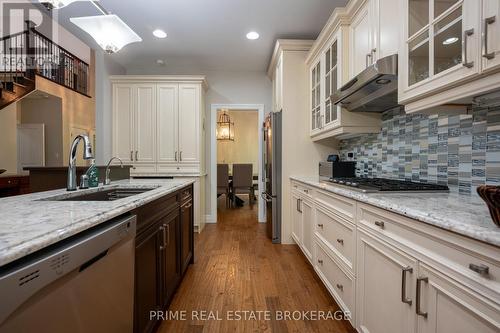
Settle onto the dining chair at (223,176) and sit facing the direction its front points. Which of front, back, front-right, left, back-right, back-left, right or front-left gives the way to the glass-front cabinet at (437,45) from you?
back

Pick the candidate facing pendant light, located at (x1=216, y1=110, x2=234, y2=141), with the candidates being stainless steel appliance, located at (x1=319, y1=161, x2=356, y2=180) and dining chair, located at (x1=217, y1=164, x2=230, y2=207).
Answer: the dining chair

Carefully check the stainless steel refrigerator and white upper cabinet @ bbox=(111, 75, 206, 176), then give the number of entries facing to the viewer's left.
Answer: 1

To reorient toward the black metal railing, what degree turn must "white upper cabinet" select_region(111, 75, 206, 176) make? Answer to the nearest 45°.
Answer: approximately 135° to its right

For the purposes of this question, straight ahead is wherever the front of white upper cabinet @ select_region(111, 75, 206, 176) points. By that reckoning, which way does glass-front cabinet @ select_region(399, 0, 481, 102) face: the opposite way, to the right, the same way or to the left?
to the right

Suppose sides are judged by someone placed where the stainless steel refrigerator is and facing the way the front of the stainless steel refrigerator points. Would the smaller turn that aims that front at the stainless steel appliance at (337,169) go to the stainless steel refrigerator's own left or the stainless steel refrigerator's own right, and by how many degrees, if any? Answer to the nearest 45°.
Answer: approximately 135° to the stainless steel refrigerator's own left

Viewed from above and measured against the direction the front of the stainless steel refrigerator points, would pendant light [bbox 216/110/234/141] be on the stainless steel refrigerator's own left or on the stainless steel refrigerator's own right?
on the stainless steel refrigerator's own right

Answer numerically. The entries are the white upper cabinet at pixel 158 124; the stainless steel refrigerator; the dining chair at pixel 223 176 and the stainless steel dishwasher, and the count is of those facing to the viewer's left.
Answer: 1

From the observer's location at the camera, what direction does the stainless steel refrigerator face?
facing to the left of the viewer

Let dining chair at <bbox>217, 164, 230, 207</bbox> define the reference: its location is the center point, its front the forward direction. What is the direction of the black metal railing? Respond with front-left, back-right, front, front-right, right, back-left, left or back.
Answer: left

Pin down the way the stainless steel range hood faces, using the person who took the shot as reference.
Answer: facing the viewer and to the left of the viewer

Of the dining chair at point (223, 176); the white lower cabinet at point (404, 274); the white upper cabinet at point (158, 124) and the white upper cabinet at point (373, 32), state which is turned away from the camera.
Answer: the dining chair

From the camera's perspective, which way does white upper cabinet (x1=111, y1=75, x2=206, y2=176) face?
toward the camera

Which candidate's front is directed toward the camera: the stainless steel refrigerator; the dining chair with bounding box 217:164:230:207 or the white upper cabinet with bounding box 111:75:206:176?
the white upper cabinet

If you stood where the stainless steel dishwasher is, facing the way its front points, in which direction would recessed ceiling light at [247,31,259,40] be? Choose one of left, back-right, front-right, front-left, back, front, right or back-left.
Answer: left

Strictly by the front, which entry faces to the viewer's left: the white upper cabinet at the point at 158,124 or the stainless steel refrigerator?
the stainless steel refrigerator
